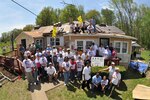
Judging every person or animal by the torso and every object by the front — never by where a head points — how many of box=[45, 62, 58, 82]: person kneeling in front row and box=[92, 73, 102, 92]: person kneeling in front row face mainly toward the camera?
2

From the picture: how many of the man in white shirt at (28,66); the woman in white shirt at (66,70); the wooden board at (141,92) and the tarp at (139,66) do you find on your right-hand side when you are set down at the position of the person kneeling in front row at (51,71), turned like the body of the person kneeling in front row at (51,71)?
1

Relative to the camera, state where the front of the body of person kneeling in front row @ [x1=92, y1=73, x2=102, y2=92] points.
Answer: toward the camera

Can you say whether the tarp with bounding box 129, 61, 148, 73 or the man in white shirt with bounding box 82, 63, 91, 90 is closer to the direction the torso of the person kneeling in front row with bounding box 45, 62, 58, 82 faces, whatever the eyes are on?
the man in white shirt

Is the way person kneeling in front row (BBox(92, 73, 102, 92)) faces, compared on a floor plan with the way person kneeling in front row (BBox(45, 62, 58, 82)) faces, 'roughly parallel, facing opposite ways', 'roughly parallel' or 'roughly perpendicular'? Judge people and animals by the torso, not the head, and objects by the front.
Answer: roughly parallel

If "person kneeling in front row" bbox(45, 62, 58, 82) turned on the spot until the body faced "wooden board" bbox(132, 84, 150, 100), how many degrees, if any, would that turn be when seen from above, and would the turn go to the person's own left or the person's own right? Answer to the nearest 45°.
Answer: approximately 90° to the person's own left

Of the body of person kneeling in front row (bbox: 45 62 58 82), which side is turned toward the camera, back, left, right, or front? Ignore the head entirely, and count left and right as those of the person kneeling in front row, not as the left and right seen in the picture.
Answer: front

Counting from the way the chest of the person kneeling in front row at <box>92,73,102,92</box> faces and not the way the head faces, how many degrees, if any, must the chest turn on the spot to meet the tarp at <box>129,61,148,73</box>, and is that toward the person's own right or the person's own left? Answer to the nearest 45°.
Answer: approximately 135° to the person's own left

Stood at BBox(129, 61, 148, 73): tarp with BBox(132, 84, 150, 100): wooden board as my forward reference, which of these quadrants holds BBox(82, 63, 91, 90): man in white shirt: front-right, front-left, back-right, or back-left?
front-right

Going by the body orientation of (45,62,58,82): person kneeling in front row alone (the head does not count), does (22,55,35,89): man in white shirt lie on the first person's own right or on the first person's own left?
on the first person's own right

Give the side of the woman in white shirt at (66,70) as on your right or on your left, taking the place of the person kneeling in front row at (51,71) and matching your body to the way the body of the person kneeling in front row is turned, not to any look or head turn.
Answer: on your left

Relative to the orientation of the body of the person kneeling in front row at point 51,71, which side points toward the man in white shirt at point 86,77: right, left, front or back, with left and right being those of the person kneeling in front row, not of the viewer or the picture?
left

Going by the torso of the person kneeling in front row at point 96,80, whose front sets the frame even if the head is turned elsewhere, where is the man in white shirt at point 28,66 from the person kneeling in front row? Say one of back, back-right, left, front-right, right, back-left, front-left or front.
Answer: right

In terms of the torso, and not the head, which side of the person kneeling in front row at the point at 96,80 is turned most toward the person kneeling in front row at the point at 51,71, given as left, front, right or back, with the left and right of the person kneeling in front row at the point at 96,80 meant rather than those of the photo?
right
